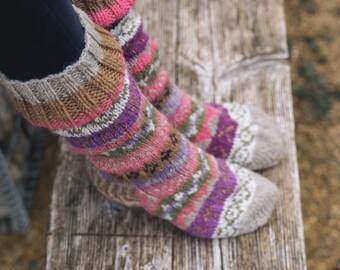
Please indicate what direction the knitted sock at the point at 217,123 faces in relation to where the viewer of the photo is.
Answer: facing to the right of the viewer
